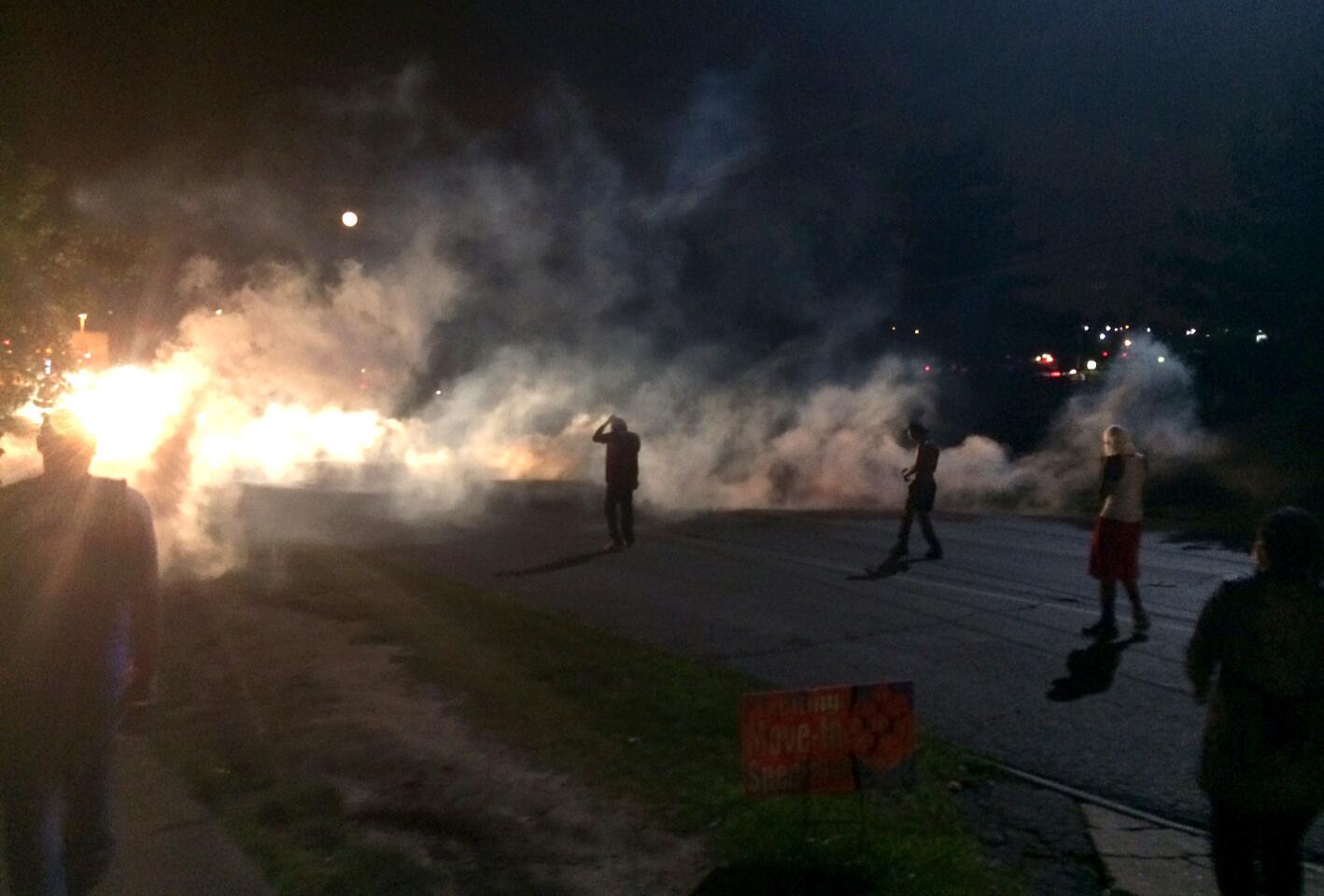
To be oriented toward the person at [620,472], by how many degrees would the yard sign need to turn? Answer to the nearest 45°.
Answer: approximately 180°

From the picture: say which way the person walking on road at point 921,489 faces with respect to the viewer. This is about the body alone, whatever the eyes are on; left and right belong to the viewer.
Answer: facing to the left of the viewer

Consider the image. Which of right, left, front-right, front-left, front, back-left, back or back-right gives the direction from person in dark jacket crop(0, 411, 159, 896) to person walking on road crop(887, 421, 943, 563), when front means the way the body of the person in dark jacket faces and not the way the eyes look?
front-right

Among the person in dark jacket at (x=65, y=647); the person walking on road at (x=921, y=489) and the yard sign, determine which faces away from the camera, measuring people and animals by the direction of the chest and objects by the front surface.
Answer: the person in dark jacket

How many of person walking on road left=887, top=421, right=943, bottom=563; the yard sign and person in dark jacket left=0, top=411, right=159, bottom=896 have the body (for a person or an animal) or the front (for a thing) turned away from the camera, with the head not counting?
1

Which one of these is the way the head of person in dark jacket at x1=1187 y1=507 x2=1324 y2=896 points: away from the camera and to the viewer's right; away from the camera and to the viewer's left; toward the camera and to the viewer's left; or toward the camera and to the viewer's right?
away from the camera and to the viewer's left

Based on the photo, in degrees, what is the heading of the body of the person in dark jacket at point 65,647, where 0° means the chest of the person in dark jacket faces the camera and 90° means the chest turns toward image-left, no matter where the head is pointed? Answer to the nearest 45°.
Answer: approximately 180°

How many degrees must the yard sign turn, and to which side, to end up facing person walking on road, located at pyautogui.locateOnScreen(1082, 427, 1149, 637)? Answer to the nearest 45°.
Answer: approximately 135° to its left

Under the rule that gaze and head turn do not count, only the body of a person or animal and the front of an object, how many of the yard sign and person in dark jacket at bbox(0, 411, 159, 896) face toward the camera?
1

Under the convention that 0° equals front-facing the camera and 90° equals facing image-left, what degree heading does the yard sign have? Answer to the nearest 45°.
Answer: approximately 0°

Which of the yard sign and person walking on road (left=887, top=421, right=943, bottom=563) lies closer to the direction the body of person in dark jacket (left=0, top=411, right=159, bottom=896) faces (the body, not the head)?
the person walking on road

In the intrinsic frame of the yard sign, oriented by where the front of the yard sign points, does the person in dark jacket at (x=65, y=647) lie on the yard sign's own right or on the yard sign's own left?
on the yard sign's own right

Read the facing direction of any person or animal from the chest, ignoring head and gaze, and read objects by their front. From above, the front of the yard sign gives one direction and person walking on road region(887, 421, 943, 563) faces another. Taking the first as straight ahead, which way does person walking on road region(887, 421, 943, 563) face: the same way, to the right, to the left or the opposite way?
to the right
